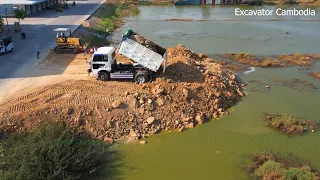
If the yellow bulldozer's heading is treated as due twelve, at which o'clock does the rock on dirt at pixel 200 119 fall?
The rock on dirt is roughly at 2 o'clock from the yellow bulldozer.

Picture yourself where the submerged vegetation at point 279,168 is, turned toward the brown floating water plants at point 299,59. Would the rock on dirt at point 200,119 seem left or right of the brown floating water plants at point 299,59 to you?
left

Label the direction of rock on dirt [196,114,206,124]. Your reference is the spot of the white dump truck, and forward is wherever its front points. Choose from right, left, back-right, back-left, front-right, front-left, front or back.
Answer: back-left

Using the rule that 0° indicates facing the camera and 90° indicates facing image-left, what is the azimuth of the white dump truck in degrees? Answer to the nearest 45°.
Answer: approximately 90°

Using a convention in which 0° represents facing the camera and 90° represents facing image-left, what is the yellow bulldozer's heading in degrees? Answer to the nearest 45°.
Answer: approximately 270°

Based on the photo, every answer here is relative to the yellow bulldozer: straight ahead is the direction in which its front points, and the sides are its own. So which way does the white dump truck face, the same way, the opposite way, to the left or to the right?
the opposite way

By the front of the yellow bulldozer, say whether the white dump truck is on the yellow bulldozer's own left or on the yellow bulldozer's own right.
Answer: on the yellow bulldozer's own right
